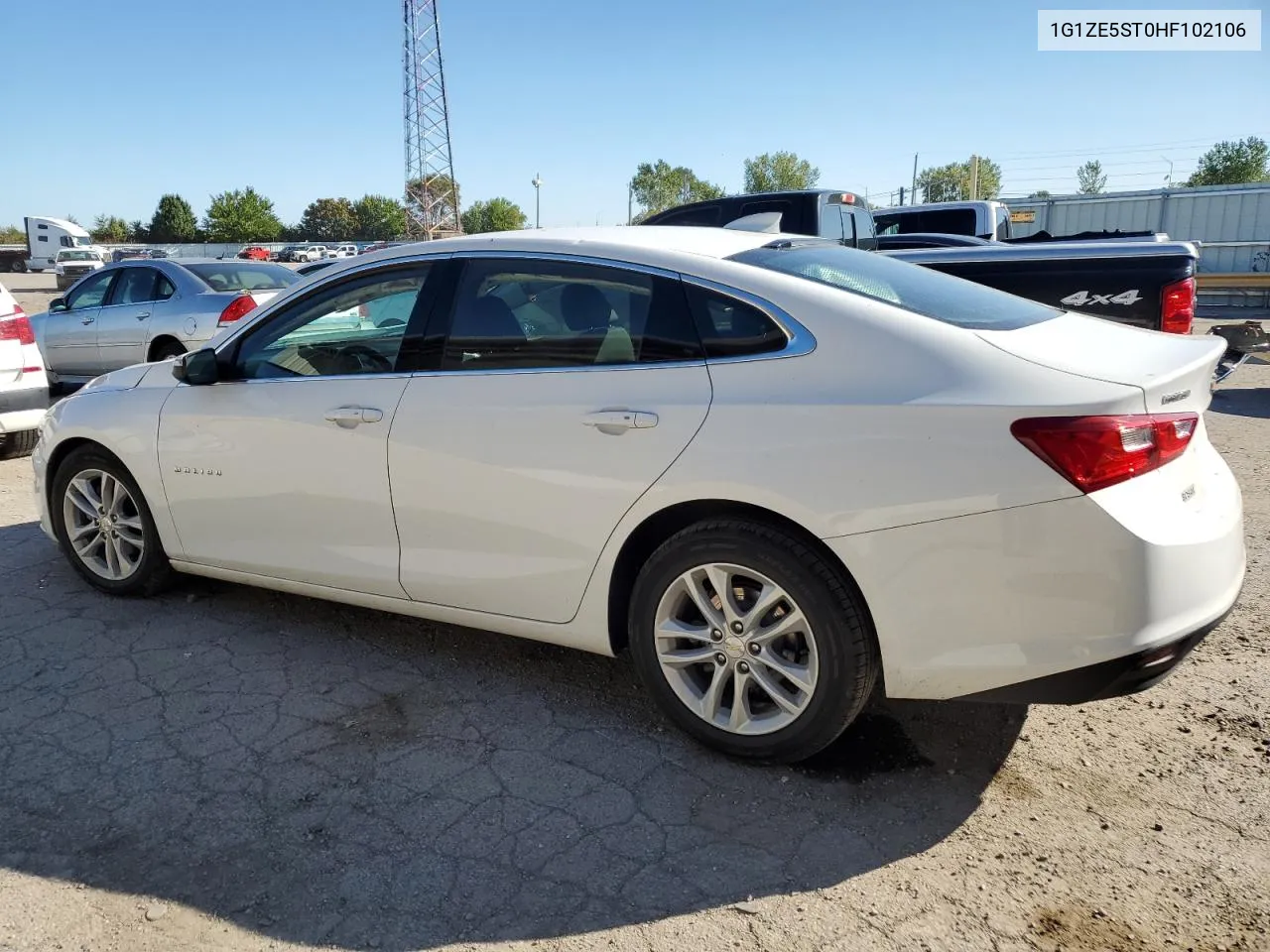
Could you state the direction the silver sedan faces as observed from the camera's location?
facing away from the viewer and to the left of the viewer

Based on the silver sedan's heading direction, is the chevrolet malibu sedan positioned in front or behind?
behind

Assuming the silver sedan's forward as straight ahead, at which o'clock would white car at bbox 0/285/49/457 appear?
The white car is roughly at 8 o'clock from the silver sedan.

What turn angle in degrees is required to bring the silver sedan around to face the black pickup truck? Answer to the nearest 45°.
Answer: approximately 180°
